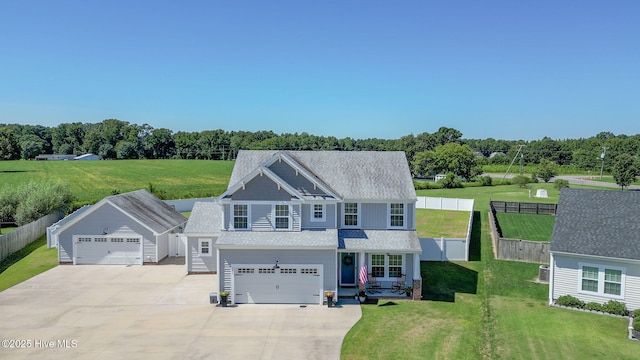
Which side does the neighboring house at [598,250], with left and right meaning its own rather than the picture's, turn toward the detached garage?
right

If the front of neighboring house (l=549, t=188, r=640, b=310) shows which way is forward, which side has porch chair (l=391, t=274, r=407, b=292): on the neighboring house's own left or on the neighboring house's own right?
on the neighboring house's own right

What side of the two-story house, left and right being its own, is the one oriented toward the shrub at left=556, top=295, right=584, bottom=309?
left

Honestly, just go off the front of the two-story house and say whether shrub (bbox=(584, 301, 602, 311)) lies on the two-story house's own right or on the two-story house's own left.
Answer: on the two-story house's own left

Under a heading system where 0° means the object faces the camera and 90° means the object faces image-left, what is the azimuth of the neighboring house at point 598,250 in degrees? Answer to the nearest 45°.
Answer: approximately 0°

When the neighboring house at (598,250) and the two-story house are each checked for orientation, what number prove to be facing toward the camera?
2

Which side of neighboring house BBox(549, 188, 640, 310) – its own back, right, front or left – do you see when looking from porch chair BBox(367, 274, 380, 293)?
right

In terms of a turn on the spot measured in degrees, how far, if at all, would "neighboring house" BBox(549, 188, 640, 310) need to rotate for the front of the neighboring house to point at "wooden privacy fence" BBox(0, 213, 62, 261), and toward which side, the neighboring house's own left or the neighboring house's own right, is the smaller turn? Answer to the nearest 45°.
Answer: approximately 90° to the neighboring house's own right

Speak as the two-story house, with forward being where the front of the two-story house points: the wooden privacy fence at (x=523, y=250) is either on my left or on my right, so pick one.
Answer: on my left

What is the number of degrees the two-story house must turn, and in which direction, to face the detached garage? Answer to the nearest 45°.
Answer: approximately 135° to its right
